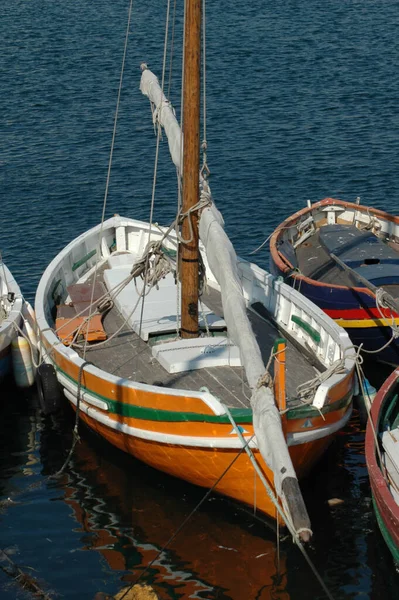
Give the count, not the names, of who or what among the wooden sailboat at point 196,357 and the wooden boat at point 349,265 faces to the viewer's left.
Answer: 0

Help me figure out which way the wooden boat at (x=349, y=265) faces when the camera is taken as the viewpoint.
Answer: facing the viewer and to the right of the viewer

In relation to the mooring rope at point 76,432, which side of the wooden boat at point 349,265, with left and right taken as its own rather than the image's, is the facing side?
right

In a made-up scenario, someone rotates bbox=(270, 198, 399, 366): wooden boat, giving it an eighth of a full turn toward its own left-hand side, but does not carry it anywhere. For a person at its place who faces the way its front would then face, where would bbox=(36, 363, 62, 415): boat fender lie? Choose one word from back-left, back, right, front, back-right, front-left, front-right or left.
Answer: back-right
